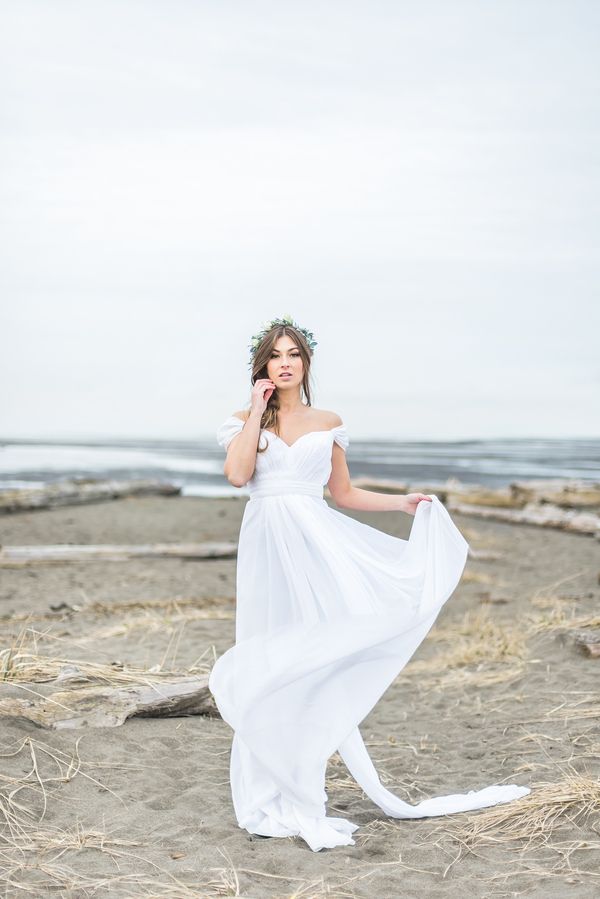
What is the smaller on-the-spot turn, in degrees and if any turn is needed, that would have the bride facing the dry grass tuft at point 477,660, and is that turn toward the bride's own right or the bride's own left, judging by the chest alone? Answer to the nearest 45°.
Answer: approximately 180°

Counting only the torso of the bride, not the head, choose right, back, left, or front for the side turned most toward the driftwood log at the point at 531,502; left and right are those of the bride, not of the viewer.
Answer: back

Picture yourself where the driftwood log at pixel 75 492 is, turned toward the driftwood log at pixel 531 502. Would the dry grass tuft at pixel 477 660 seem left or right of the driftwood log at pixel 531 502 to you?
right

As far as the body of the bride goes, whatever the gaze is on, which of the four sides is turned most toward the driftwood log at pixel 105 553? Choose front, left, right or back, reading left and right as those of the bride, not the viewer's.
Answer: back

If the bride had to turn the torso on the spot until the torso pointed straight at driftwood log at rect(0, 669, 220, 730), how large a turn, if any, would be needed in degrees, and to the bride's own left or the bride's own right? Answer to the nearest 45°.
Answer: approximately 135° to the bride's own right

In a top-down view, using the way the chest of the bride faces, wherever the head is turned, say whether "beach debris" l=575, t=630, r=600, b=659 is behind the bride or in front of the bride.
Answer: behind

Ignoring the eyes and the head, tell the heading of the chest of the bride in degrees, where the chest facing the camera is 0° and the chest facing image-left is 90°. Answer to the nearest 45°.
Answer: approximately 0°

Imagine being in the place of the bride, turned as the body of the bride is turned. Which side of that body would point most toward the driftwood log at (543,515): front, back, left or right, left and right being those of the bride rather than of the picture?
back
